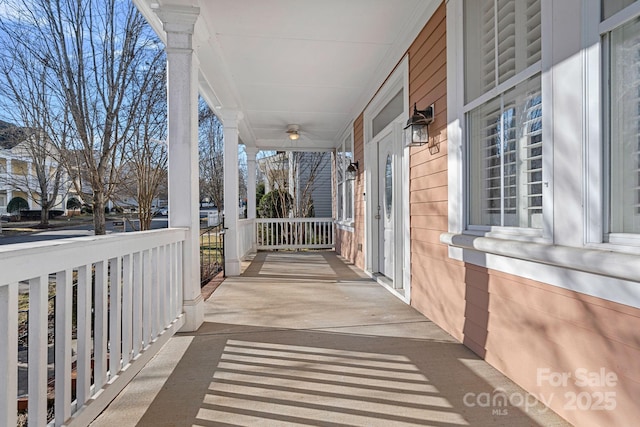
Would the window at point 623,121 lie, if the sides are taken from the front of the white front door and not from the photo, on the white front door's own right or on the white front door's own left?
on the white front door's own left

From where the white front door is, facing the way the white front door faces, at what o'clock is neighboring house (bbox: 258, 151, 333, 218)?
The neighboring house is roughly at 2 o'clock from the white front door.

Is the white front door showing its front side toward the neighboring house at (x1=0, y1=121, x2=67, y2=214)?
no

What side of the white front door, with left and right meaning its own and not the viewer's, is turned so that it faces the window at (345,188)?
right

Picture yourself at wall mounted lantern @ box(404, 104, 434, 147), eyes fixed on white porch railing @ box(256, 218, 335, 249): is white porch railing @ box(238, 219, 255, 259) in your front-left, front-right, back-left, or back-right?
front-left

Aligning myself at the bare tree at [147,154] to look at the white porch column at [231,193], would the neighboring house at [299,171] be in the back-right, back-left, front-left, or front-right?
front-left

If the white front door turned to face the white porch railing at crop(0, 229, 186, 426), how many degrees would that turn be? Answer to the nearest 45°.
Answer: approximately 90° to its left

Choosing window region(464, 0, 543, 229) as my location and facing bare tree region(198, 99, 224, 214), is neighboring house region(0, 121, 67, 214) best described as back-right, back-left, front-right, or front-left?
front-left

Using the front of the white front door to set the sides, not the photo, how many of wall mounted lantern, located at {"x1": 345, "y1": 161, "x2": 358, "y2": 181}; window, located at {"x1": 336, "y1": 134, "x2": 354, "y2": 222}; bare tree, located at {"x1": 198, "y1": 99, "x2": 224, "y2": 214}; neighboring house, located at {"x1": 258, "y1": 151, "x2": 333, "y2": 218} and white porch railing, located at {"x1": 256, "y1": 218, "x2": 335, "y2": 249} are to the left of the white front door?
0

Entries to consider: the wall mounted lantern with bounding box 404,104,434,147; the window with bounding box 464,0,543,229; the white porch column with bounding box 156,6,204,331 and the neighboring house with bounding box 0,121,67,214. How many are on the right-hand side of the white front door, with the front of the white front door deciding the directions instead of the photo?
0

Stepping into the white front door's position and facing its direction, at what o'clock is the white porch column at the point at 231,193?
The white porch column is roughly at 12 o'clock from the white front door.

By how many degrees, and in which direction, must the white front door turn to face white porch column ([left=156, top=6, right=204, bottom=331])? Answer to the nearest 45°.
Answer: approximately 45° to its left

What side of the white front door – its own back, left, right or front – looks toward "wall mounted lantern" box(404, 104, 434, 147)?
left

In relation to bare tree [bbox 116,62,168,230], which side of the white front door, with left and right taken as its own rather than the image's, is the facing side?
front

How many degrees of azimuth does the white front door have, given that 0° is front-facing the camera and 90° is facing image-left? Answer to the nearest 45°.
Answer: approximately 90°

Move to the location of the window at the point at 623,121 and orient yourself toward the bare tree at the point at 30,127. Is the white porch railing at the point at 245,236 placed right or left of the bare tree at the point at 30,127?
right

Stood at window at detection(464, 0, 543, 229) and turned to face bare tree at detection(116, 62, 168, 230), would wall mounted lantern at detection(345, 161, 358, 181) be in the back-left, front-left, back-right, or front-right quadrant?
front-right
